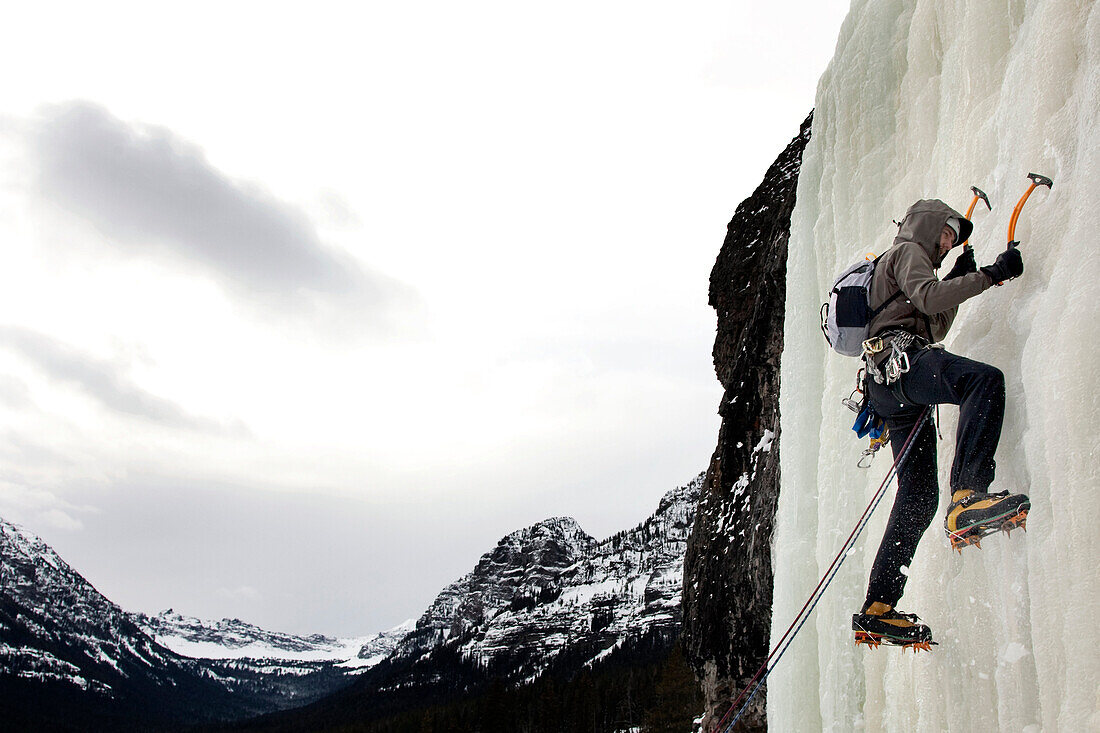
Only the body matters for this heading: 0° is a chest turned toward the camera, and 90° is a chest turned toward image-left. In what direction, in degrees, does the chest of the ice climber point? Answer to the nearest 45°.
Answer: approximately 270°
